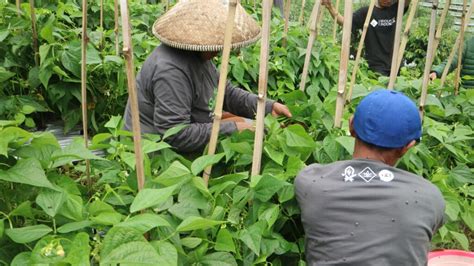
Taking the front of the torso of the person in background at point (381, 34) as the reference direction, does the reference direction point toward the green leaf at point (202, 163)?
yes

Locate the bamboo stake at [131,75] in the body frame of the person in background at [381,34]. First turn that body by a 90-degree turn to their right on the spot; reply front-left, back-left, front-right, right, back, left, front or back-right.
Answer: left

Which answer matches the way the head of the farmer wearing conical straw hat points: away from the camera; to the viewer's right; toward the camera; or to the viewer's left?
to the viewer's right

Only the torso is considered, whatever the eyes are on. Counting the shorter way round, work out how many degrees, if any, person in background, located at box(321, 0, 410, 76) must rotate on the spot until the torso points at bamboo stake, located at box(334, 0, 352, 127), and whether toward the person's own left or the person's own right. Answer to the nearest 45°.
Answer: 0° — they already face it

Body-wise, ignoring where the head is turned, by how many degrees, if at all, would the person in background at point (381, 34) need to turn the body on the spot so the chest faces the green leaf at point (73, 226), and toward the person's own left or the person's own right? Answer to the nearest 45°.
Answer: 0° — they already face it

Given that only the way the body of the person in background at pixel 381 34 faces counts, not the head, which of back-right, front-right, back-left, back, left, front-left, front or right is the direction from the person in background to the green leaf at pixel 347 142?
front

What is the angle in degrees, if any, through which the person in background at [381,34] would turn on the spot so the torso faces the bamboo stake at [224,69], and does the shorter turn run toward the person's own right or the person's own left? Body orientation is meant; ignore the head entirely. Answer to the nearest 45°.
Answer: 0° — they already face it

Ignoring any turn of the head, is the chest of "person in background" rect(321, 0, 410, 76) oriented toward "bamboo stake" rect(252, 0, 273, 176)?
yes

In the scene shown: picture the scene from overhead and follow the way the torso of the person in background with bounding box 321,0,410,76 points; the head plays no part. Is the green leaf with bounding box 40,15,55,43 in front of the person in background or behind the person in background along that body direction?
in front

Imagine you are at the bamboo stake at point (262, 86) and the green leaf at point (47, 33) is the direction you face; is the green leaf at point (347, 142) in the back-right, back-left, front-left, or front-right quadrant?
back-right

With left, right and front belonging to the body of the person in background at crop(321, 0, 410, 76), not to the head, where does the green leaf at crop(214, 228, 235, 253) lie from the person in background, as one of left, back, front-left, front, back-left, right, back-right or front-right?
front

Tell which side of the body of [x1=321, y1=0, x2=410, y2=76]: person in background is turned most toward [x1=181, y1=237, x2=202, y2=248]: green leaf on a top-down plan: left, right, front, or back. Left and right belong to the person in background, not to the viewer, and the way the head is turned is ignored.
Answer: front

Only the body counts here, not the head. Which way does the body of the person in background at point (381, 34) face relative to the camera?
toward the camera

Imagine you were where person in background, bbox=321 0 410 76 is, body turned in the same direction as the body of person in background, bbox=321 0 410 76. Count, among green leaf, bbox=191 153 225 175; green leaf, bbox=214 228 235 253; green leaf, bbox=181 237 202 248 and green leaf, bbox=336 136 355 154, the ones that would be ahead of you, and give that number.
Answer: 4
